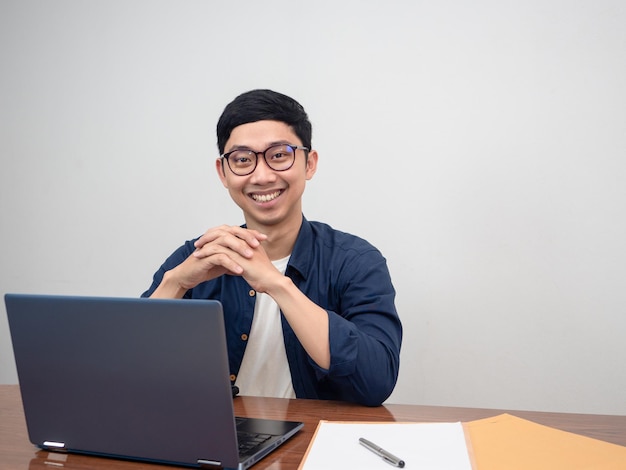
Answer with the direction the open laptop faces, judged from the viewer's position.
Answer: facing away from the viewer and to the right of the viewer

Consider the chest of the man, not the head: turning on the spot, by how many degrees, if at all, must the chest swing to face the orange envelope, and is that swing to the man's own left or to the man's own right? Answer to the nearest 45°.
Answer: approximately 90° to the man's own left

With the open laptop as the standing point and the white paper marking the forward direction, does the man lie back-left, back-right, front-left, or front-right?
front-left

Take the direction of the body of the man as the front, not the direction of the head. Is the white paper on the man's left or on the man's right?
on the man's left

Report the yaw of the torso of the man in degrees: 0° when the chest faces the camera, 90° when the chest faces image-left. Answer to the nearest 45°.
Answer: approximately 45°

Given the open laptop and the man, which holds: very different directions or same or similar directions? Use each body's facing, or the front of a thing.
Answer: very different directions

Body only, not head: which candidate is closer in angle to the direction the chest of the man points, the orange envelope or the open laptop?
the open laptop

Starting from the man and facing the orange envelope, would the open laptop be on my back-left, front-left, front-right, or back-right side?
front-right

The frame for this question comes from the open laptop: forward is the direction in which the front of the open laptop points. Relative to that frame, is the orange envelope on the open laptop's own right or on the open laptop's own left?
on the open laptop's own right

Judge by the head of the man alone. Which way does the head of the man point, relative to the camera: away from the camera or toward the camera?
toward the camera
